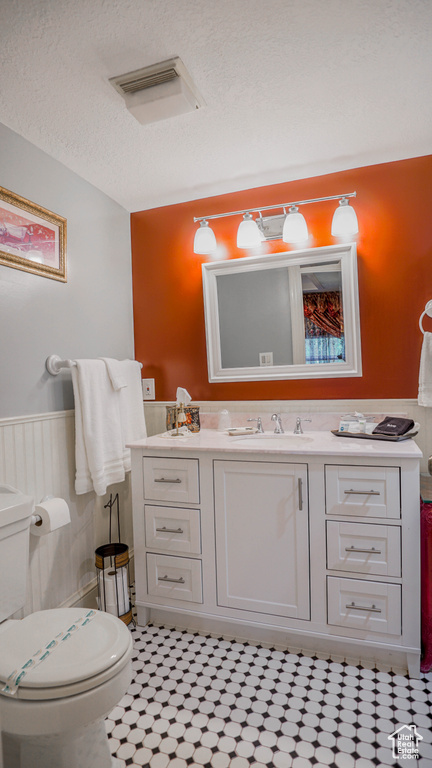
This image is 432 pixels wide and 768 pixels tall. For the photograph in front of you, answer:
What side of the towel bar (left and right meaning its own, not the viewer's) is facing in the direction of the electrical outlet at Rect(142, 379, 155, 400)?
left

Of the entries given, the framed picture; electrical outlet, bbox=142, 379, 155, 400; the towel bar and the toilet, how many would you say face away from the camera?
0

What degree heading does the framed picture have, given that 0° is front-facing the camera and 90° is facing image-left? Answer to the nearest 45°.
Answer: approximately 315°

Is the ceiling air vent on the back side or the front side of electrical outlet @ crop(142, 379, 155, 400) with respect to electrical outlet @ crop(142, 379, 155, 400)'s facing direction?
on the front side

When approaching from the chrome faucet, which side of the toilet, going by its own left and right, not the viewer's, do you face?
left

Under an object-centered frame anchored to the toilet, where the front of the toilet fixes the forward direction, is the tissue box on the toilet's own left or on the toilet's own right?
on the toilet's own left

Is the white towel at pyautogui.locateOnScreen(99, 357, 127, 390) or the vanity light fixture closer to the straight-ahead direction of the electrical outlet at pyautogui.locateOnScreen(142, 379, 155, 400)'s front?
the white towel

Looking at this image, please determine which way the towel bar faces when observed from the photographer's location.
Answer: facing the viewer and to the right of the viewer

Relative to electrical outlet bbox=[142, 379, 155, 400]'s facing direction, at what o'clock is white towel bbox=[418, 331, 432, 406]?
The white towel is roughly at 10 o'clock from the electrical outlet.

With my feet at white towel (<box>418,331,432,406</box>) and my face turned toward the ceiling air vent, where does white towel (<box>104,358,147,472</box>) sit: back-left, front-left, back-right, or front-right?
front-right

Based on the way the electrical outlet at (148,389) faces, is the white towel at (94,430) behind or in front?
in front

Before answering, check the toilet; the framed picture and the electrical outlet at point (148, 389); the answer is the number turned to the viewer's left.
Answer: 0

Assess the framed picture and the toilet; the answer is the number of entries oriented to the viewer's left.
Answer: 0

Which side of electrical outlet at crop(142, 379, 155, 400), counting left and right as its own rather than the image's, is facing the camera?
front

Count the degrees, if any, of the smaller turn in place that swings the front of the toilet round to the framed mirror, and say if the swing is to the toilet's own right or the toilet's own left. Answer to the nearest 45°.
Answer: approximately 90° to the toilet's own left

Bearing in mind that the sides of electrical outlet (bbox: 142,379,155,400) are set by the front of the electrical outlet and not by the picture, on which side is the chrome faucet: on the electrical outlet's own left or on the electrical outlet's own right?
on the electrical outlet's own left

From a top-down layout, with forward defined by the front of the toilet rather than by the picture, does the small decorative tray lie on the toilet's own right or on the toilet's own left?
on the toilet's own left
